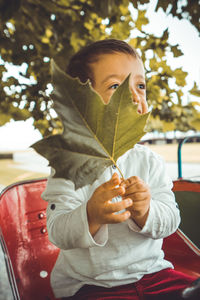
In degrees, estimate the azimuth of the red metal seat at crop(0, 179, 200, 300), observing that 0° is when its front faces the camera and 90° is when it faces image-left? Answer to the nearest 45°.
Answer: approximately 315°

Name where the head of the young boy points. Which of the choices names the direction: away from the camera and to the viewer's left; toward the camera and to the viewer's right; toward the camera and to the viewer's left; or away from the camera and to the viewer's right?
toward the camera and to the viewer's right

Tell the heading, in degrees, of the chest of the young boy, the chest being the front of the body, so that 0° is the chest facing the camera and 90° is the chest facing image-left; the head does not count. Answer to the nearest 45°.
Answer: approximately 315°
